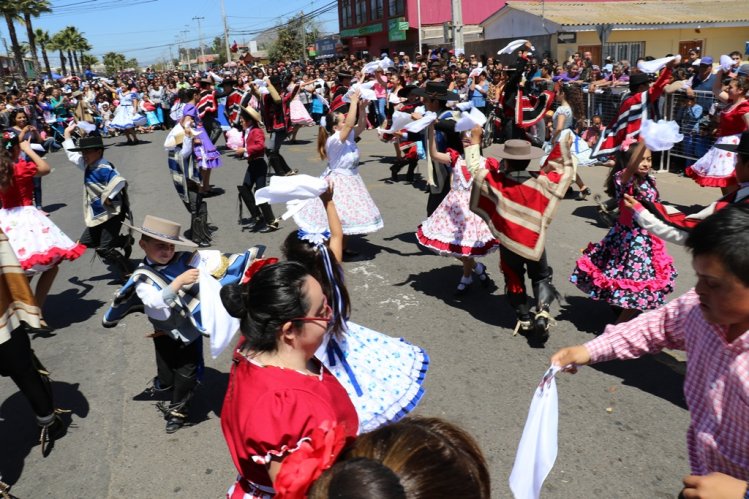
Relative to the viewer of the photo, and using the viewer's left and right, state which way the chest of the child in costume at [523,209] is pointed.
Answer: facing away from the viewer

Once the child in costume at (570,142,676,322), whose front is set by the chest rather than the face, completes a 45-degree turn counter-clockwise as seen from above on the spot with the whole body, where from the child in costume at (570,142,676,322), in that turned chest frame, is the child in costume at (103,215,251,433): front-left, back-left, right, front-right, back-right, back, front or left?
back-right

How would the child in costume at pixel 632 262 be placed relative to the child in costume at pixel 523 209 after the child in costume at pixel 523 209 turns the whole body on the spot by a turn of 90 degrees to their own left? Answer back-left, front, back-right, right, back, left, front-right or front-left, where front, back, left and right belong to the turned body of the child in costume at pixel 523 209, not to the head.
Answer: back
